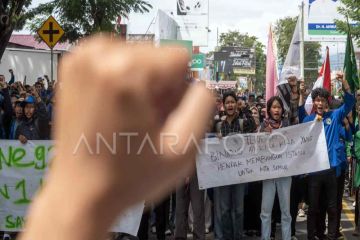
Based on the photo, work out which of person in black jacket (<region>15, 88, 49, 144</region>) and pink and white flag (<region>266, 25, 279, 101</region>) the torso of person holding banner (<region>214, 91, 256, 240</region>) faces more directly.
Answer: the person in black jacket

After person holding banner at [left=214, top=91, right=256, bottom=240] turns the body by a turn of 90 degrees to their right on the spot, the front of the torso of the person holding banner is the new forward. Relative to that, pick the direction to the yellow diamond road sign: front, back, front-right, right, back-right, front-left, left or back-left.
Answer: front-right

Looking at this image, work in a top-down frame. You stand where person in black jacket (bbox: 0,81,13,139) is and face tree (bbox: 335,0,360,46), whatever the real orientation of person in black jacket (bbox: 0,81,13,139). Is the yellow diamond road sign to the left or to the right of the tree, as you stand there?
left

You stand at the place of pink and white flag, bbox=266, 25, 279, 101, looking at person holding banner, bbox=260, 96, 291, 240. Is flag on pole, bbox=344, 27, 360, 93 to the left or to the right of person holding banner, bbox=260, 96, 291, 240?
left

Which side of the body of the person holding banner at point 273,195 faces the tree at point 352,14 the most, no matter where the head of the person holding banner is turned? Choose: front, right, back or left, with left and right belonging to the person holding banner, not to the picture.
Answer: back

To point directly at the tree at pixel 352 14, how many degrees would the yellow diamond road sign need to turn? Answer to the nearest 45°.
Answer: approximately 135° to its left

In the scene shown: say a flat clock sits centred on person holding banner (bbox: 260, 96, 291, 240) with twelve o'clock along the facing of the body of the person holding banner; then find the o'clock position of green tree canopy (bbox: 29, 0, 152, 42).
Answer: The green tree canopy is roughly at 5 o'clock from the person holding banner.

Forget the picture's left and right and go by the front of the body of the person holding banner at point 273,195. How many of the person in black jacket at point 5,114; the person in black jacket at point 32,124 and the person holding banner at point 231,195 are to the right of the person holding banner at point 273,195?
3

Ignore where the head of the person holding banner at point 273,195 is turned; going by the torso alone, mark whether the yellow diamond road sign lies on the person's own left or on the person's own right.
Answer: on the person's own right

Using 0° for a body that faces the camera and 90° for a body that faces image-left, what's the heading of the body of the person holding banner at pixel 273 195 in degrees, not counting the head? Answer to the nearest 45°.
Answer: approximately 0°
